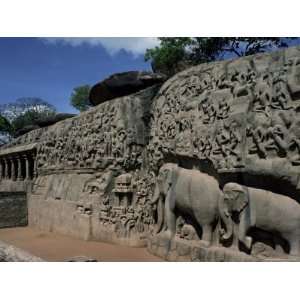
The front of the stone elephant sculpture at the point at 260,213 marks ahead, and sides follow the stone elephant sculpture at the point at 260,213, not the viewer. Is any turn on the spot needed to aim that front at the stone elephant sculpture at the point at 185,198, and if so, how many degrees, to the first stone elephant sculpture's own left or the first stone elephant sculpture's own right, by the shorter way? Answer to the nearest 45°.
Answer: approximately 45° to the first stone elephant sculpture's own right

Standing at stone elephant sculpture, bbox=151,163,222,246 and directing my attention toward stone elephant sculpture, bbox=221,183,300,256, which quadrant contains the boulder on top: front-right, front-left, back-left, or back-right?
back-left

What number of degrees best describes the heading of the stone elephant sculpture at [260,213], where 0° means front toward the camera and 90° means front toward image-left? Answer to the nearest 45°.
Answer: approximately 90°

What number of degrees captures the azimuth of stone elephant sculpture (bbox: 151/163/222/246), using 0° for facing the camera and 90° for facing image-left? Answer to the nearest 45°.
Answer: approximately 135°

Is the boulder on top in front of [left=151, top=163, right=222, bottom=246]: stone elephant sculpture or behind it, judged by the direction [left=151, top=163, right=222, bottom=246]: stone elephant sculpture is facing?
in front

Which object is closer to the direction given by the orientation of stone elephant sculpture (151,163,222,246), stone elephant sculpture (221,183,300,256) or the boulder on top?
the boulder on top

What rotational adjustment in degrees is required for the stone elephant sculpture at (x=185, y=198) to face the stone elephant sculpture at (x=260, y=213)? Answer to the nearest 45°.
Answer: approximately 180°

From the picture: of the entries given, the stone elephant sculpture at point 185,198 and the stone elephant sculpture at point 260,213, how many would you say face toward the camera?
0
